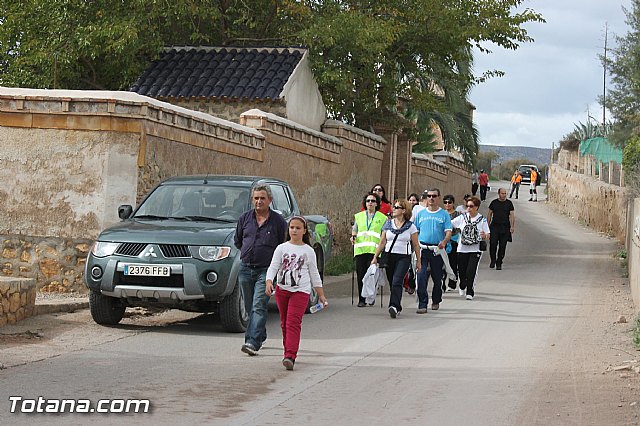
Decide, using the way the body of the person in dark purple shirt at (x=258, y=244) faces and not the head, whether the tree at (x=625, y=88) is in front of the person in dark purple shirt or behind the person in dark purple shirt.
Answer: behind

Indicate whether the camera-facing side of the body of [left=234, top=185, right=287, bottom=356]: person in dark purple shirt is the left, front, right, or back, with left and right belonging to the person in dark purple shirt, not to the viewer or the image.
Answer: front

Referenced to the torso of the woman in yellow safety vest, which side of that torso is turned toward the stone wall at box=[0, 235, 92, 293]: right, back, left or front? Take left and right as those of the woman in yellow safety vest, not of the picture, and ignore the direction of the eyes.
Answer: right

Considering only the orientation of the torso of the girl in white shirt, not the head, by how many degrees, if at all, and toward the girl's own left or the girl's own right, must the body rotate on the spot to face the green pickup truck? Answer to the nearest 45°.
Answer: approximately 135° to the girl's own right

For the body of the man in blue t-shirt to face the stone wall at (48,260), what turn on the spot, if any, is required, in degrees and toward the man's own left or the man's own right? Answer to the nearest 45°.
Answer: approximately 90° to the man's own right

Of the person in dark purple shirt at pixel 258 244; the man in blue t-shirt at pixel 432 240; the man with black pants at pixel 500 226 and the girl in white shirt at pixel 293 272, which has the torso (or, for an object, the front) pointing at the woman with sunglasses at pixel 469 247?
the man with black pants

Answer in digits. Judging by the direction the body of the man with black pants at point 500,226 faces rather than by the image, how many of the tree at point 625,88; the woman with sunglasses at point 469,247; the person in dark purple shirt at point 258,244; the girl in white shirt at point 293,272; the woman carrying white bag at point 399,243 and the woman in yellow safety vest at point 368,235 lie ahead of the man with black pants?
5

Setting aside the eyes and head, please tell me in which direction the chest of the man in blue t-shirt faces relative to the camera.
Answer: toward the camera

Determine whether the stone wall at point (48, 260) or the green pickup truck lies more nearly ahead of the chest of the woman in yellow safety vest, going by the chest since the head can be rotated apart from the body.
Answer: the green pickup truck

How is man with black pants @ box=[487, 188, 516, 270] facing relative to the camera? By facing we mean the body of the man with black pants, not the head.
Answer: toward the camera

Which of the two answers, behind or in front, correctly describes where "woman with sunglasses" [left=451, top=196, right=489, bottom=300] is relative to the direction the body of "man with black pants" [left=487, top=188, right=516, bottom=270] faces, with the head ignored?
in front

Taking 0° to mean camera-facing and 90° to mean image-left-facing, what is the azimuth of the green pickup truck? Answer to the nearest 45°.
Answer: approximately 45°
